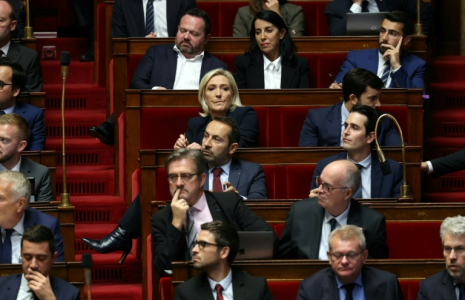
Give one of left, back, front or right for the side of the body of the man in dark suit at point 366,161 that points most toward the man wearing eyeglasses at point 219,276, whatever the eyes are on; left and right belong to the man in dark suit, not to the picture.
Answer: front

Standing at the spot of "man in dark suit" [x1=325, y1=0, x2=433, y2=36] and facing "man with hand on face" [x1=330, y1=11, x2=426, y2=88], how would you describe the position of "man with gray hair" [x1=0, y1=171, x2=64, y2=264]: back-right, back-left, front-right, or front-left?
front-right

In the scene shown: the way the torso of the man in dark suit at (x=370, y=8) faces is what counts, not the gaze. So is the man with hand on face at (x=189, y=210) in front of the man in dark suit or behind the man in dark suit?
in front

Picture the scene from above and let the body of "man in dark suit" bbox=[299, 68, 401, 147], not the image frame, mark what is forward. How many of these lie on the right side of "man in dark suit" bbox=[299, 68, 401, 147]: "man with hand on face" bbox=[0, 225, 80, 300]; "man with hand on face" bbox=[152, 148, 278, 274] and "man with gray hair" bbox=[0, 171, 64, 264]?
3

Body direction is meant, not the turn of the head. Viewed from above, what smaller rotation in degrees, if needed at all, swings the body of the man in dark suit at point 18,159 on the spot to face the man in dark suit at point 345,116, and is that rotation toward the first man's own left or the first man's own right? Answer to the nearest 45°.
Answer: approximately 135° to the first man's own left

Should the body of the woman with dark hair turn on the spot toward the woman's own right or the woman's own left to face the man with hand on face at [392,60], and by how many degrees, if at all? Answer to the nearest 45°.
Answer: approximately 90° to the woman's own left

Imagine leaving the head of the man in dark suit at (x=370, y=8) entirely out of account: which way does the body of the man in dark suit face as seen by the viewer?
toward the camera

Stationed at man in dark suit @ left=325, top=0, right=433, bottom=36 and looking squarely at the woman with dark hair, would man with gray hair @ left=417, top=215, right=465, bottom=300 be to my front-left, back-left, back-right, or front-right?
front-left

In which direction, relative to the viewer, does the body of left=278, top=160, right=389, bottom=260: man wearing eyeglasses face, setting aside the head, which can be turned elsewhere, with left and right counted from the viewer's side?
facing the viewer and to the left of the viewer

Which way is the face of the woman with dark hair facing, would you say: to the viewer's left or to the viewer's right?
to the viewer's left

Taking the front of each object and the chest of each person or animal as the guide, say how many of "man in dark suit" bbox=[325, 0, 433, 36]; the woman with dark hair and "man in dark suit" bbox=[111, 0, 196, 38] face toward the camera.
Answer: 3

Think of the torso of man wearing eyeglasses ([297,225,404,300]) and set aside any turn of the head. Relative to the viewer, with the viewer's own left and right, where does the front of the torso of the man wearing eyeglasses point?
facing the viewer

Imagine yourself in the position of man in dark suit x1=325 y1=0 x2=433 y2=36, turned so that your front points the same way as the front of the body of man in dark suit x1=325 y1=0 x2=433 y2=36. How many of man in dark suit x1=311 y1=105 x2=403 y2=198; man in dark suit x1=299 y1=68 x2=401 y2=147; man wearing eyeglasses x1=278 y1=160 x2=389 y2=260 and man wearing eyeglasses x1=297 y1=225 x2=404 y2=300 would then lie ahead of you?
4

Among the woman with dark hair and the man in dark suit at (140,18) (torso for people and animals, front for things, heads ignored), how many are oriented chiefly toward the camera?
2
